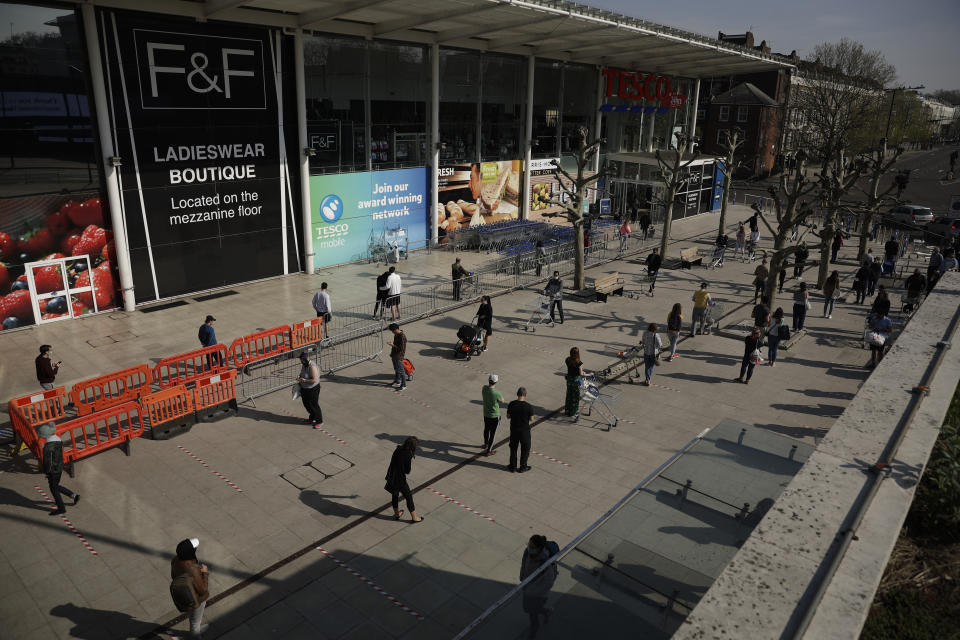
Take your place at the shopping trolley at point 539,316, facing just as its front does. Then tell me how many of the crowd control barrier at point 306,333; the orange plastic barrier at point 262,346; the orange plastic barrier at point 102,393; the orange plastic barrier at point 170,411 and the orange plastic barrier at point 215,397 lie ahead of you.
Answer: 5

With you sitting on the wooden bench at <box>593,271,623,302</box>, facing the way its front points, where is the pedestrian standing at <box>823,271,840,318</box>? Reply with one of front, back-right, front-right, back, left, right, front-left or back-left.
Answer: front-left

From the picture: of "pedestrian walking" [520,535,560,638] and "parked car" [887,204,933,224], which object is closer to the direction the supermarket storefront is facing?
the pedestrian walking

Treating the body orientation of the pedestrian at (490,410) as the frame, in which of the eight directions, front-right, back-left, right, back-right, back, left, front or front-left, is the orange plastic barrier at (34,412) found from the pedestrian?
back-left

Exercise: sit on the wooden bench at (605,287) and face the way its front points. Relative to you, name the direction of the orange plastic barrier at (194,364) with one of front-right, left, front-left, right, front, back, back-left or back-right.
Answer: right

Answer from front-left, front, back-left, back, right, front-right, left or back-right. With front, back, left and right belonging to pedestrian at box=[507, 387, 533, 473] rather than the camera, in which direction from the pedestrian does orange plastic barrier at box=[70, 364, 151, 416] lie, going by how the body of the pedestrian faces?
left

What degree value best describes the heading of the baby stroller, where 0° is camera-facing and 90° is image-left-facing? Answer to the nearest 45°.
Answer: approximately 45°

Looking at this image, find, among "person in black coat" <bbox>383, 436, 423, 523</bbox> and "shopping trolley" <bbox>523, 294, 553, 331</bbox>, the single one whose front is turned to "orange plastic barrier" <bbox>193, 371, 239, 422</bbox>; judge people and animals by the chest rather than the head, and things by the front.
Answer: the shopping trolley

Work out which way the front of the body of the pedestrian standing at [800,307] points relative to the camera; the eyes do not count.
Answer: away from the camera

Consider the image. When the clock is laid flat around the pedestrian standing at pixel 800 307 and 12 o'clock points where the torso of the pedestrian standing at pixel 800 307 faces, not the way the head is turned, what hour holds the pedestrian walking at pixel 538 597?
the pedestrian walking at pixel 538 597 is roughly at 6 o'clock from the pedestrian standing at pixel 800 307.

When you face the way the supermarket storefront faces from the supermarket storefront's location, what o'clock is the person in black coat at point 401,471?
The person in black coat is roughly at 1 o'clock from the supermarket storefront.
